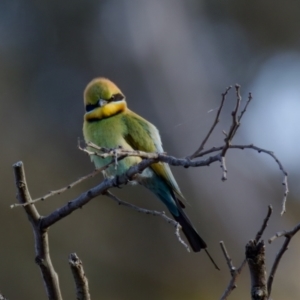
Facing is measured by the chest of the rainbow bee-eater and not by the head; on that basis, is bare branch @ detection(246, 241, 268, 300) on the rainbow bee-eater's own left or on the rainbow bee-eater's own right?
on the rainbow bee-eater's own left

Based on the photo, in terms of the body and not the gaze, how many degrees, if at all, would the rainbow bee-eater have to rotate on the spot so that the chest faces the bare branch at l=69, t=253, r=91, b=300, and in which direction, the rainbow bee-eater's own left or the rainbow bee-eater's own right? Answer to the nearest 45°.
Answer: approximately 45° to the rainbow bee-eater's own right

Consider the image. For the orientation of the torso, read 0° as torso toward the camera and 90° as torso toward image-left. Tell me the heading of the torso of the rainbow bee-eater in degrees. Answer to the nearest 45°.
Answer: approximately 45°
